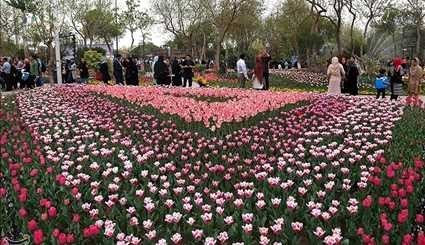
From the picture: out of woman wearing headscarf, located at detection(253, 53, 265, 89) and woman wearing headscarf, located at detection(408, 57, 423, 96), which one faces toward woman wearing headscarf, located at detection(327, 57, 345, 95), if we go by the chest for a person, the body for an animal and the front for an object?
woman wearing headscarf, located at detection(408, 57, 423, 96)

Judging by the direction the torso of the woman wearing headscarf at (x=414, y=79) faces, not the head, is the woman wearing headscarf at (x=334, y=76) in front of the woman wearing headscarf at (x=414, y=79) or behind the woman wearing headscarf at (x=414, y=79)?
in front

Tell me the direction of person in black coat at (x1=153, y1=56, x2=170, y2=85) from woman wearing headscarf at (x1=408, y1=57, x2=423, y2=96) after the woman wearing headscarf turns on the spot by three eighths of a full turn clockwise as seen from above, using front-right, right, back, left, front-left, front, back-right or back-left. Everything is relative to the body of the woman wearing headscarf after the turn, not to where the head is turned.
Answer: left

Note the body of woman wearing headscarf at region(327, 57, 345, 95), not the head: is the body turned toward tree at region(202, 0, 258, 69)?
no

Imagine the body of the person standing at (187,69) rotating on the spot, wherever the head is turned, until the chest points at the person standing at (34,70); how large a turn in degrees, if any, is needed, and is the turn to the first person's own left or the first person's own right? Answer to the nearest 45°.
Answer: approximately 90° to the first person's own right

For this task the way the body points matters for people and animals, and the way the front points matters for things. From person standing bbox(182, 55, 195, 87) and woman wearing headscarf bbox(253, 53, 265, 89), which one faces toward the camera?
the person standing

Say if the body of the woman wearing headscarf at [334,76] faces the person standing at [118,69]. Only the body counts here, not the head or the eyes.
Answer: no

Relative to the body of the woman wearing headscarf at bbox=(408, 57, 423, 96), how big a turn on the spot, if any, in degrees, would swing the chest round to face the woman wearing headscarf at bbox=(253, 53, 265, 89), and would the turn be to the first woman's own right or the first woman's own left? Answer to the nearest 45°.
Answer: approximately 45° to the first woman's own right

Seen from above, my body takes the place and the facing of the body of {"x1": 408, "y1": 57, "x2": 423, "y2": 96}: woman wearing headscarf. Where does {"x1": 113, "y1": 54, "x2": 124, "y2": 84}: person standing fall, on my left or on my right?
on my right

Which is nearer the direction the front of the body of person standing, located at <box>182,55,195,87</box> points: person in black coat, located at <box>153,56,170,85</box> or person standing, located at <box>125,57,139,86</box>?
the person in black coat

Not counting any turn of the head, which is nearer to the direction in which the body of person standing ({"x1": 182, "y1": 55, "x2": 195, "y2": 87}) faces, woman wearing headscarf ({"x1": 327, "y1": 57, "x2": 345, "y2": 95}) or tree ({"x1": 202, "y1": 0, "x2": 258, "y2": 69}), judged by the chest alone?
the woman wearing headscarf

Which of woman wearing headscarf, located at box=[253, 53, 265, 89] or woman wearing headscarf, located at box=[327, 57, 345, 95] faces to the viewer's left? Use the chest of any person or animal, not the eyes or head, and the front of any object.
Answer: woman wearing headscarf, located at box=[253, 53, 265, 89]

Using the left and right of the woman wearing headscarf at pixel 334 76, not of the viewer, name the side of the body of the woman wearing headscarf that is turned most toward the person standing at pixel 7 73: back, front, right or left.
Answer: left

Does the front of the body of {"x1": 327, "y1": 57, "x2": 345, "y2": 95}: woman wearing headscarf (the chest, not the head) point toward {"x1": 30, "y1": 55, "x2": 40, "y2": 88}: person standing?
no

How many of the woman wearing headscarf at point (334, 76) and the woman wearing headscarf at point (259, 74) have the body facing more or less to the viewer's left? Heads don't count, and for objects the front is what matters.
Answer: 1

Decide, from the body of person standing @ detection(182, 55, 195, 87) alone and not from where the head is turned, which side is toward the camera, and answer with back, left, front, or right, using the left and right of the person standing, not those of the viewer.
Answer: front

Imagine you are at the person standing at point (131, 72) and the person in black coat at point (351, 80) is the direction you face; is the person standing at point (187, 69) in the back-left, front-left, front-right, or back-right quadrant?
front-left
